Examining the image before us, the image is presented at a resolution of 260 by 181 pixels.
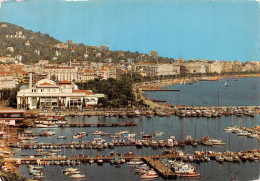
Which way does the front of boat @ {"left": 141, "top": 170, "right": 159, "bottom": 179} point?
to the viewer's left

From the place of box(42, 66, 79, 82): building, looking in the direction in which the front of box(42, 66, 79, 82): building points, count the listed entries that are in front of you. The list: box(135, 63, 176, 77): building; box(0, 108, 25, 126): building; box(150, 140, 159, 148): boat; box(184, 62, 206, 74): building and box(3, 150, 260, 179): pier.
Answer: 3

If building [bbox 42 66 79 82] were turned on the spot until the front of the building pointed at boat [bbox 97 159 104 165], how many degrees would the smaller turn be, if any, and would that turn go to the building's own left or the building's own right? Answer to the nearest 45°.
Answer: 0° — it already faces it

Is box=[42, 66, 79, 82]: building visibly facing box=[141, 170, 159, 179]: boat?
yes

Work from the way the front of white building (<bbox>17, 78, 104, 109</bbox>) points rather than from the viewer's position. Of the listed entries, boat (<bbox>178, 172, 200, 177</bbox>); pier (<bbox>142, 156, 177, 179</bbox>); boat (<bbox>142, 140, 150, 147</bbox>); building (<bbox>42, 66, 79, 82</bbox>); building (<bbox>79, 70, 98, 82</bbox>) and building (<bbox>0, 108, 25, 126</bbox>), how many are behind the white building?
2

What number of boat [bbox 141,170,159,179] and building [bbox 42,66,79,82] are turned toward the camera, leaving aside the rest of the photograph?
1

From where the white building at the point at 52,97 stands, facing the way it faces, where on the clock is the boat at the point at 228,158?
The boat is roughly at 11 o'clock from the white building.

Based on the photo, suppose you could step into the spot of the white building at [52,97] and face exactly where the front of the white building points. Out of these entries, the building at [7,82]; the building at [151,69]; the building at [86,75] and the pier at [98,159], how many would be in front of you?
1

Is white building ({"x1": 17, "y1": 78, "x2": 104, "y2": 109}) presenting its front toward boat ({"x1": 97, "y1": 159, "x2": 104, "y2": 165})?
yes

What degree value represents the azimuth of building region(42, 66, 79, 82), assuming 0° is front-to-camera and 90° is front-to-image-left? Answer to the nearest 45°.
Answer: approximately 0°

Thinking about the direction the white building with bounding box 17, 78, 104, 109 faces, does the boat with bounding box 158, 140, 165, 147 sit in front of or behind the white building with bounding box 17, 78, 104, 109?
in front

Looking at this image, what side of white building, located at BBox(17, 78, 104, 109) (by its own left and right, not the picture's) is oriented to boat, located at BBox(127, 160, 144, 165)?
front

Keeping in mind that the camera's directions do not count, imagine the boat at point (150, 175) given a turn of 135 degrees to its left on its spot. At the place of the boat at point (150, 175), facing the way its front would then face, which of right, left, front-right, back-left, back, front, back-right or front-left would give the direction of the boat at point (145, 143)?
back-left

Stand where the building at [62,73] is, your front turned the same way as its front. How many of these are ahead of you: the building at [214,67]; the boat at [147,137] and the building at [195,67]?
1

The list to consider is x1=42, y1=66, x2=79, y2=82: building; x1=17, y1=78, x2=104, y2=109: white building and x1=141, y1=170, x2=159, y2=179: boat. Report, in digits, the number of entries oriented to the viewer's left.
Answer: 1
